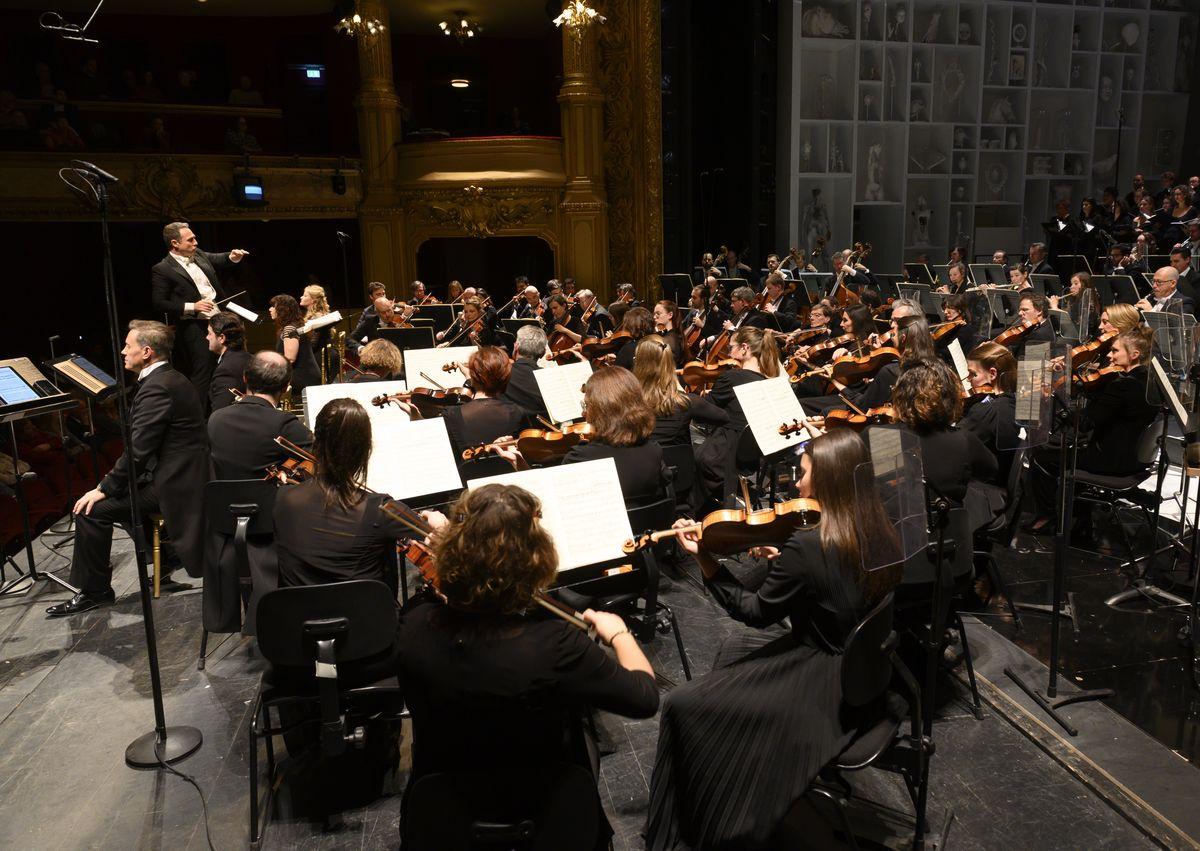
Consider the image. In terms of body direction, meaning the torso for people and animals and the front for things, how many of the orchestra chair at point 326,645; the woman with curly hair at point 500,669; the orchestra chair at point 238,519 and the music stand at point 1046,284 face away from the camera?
4

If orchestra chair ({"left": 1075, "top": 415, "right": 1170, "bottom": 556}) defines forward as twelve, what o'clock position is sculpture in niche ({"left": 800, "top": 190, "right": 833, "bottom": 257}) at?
The sculpture in niche is roughly at 2 o'clock from the orchestra chair.

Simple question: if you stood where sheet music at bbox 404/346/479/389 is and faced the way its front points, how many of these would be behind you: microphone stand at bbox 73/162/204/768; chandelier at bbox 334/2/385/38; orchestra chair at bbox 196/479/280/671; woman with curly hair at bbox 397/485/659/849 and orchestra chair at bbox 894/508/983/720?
1

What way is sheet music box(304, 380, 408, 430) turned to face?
toward the camera

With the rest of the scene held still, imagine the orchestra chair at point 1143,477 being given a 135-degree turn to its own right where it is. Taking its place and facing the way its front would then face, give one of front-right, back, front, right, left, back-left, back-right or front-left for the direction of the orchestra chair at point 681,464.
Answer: back

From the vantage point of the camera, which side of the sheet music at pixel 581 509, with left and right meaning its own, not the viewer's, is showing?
front

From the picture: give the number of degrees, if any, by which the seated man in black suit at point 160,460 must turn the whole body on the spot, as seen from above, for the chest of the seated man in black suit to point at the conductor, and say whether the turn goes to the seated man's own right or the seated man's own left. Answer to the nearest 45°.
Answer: approximately 90° to the seated man's own right

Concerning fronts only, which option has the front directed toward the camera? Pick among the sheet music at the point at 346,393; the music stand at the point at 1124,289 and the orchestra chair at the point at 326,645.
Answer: the sheet music

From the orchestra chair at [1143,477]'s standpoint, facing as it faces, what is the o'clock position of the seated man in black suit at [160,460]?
The seated man in black suit is roughly at 11 o'clock from the orchestra chair.

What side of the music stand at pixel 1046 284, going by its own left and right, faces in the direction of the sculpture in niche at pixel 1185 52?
front

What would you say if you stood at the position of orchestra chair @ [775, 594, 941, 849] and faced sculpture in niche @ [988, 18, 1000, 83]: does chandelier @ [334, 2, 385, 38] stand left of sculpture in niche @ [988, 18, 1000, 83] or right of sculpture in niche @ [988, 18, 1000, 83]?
left

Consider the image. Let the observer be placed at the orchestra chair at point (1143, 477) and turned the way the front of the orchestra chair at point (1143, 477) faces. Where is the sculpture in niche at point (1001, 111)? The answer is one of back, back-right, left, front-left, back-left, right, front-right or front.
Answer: right

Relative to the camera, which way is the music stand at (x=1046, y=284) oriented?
away from the camera

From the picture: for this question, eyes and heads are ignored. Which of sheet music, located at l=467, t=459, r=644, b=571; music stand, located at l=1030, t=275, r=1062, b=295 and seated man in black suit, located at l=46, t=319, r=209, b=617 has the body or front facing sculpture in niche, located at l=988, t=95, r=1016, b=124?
the music stand

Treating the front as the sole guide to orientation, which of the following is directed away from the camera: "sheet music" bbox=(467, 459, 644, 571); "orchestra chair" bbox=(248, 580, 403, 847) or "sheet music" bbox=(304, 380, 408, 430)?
the orchestra chair

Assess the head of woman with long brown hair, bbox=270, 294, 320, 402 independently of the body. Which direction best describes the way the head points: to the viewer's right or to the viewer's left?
to the viewer's left

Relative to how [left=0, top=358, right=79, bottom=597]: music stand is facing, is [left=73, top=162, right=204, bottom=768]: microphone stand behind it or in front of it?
in front

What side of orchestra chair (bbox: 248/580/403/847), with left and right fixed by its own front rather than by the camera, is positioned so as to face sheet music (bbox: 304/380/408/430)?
front
